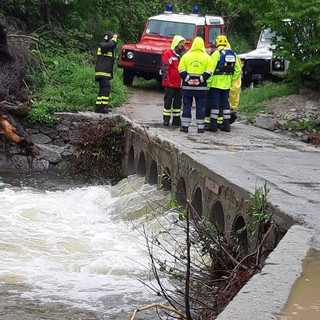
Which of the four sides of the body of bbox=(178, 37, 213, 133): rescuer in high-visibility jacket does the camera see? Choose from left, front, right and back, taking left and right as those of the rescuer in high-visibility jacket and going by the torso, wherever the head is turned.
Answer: back

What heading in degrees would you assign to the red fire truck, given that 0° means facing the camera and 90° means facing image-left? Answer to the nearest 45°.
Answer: approximately 45°

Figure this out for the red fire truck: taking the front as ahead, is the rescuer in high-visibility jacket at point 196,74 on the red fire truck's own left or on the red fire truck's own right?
on the red fire truck's own left

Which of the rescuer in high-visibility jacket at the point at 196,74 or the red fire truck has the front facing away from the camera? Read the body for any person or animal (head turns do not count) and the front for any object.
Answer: the rescuer in high-visibility jacket

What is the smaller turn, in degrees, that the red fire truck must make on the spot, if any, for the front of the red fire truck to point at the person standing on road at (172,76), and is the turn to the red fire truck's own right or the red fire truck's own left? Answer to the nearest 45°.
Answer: approximately 45° to the red fire truck's own left

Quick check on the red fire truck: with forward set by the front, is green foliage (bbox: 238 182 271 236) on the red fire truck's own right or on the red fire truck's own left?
on the red fire truck's own left

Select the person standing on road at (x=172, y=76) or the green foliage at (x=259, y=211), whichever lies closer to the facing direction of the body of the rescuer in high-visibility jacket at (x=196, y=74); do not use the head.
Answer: the person standing on road

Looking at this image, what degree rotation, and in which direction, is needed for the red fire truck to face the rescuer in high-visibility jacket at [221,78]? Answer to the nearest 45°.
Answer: approximately 45° to its left
